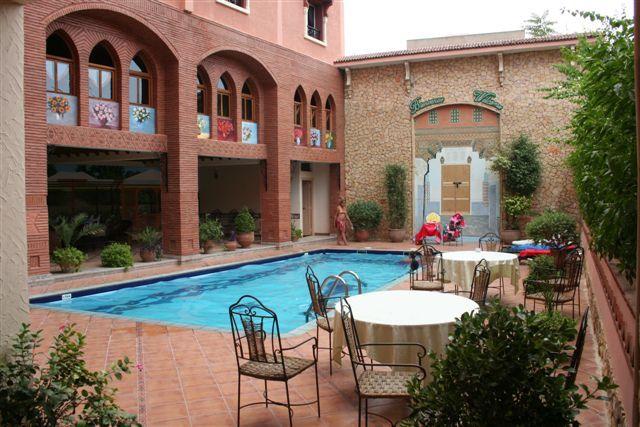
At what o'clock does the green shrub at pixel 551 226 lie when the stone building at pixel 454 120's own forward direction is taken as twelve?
The green shrub is roughly at 11 o'clock from the stone building.

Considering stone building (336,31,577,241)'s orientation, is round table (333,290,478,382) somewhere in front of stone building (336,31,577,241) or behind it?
in front

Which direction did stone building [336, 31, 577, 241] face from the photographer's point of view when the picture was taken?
facing the viewer

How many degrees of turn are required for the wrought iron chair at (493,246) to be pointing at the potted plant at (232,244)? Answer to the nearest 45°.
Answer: approximately 90° to its right

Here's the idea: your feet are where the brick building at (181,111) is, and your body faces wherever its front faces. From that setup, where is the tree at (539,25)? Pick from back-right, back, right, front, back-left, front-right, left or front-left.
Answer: left

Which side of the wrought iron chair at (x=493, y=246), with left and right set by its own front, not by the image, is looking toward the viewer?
front

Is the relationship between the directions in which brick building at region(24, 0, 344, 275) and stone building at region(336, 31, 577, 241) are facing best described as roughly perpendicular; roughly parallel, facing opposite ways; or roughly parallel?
roughly perpendicular

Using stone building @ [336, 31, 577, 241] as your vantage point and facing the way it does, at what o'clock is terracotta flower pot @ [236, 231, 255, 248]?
The terracotta flower pot is roughly at 2 o'clock from the stone building.

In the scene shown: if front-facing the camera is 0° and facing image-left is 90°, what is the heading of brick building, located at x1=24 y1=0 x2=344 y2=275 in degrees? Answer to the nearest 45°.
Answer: approximately 315°

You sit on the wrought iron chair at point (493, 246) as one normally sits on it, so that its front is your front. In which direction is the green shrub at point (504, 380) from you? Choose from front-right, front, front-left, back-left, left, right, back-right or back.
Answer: front

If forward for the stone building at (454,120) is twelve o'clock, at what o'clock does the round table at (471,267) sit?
The round table is roughly at 12 o'clock from the stone building.

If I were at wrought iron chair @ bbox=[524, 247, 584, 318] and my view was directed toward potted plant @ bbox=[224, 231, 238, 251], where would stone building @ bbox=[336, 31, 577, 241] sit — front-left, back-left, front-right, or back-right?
front-right

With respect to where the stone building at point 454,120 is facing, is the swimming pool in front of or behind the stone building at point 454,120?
in front

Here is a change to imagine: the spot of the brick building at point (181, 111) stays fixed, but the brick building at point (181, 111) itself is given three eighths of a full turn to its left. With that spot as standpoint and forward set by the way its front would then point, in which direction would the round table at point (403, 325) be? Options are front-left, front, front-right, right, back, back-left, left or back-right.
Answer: back
